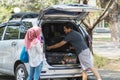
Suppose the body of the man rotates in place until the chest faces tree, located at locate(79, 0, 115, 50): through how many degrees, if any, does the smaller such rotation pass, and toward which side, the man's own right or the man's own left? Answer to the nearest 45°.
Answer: approximately 90° to the man's own right

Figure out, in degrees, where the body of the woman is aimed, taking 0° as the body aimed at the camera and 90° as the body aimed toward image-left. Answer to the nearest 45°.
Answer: approximately 225°

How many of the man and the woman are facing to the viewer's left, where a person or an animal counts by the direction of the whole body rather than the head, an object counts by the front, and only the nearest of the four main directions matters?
1

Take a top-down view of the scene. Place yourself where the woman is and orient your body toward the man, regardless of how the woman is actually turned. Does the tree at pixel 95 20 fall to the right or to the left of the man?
left

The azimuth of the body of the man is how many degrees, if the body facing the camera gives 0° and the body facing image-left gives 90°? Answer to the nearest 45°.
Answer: approximately 90°

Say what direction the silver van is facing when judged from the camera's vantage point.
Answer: facing away from the viewer and to the left of the viewer

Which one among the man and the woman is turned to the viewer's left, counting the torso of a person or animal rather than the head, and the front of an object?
the man
